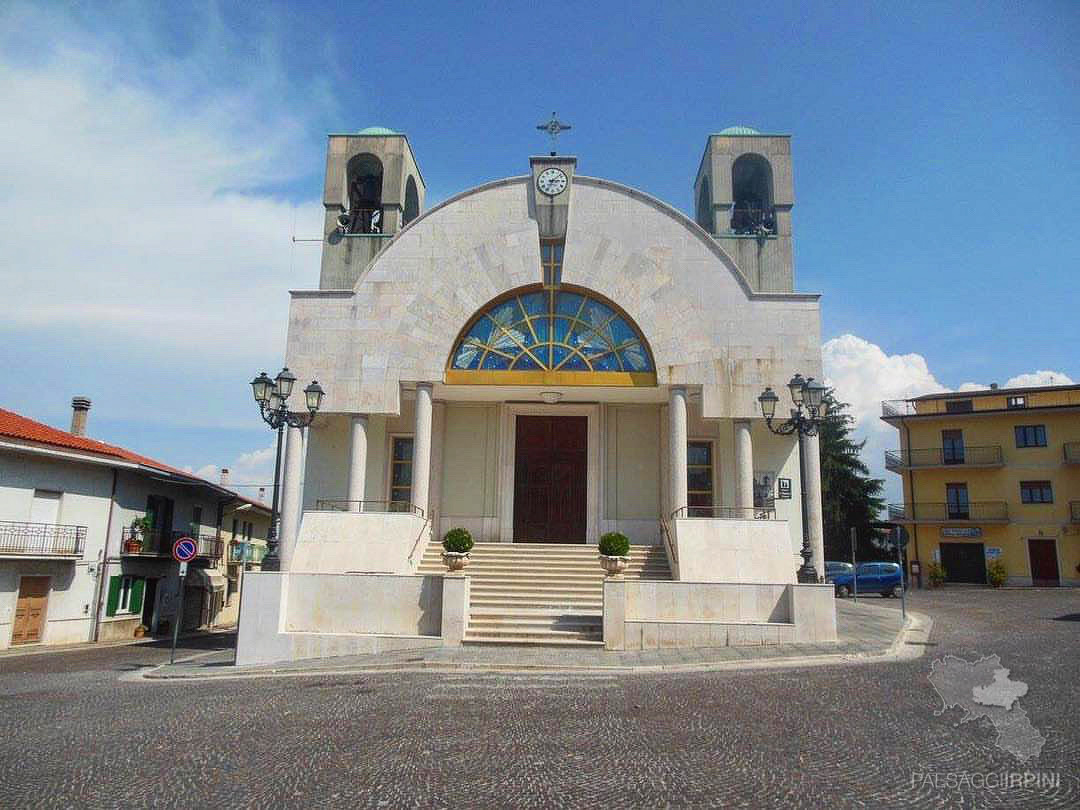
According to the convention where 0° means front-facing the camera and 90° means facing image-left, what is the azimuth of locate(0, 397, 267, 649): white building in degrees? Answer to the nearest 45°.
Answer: approximately 315°

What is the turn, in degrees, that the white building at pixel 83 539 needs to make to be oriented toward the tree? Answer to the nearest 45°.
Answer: approximately 45° to its left

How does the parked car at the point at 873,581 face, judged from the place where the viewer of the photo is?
facing to the left of the viewer

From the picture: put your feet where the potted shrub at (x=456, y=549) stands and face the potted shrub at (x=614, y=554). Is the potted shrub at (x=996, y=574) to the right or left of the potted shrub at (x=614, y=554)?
left

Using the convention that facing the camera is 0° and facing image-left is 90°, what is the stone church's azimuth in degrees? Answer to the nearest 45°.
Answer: approximately 0°
